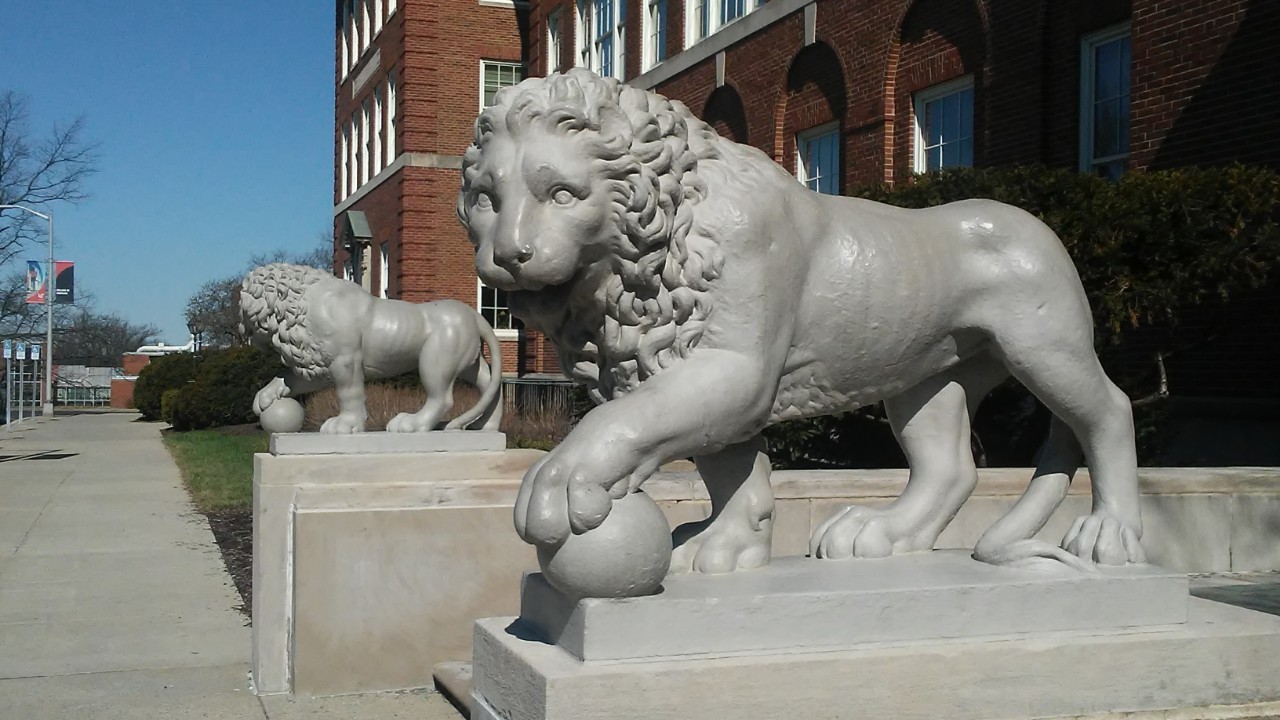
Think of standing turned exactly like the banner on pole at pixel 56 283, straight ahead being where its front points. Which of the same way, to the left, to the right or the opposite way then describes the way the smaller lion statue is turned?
to the right

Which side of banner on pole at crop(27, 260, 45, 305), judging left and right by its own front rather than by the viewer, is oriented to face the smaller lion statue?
front

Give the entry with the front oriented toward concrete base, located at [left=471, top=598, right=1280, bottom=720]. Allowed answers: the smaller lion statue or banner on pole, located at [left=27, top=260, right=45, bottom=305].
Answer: the banner on pole

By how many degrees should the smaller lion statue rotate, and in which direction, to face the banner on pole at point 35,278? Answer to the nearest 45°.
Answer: approximately 90° to its right

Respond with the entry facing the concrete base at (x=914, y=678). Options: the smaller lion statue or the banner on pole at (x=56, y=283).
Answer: the banner on pole

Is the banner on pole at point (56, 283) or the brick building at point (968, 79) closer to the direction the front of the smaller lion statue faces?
the banner on pole

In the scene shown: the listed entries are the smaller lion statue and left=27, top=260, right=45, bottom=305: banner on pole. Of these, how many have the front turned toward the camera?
1

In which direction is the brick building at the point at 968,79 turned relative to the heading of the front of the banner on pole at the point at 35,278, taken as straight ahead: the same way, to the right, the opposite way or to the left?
to the right

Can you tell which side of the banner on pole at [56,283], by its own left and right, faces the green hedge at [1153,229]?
front

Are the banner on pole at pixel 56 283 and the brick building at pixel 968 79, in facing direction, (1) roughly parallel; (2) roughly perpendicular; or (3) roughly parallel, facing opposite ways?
roughly perpendicular

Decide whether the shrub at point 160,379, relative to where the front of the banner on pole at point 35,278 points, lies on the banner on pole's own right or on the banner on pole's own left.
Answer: on the banner on pole's own left

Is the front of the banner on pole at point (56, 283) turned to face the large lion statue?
yes

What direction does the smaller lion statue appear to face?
to the viewer's left

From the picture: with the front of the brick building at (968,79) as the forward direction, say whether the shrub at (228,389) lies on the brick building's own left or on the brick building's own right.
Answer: on the brick building's own right

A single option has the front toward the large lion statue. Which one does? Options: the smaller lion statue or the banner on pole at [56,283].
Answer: the banner on pole
